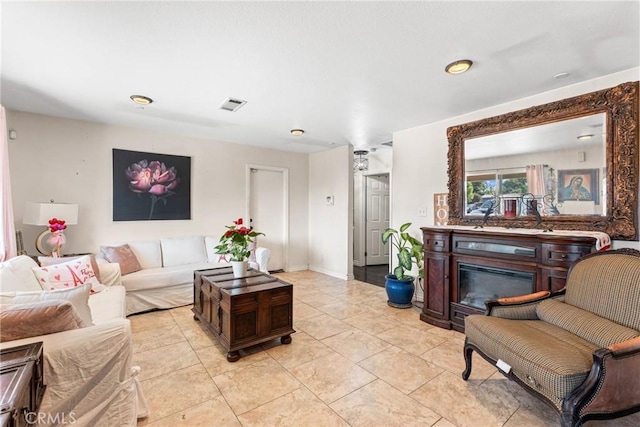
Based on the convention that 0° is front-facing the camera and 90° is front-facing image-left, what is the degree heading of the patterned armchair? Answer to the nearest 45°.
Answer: approximately 45°

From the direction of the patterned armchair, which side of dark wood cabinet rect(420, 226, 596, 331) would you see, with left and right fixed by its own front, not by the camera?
left

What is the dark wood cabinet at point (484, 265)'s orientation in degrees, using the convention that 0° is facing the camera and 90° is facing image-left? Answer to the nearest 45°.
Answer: approximately 45°

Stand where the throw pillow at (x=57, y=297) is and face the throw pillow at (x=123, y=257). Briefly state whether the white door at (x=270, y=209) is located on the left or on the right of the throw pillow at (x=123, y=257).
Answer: right

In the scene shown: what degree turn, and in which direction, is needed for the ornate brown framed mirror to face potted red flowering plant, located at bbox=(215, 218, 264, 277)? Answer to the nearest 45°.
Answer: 0° — it already faces it

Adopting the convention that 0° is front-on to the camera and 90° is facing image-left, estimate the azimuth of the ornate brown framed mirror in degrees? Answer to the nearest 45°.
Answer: approximately 45°

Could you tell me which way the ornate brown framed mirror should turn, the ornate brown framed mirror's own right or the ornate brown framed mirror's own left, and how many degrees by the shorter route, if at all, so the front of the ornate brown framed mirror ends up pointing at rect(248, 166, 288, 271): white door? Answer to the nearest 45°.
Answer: approximately 45° to the ornate brown framed mirror's own right

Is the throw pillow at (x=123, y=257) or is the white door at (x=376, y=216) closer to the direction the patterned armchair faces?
the throw pillow
